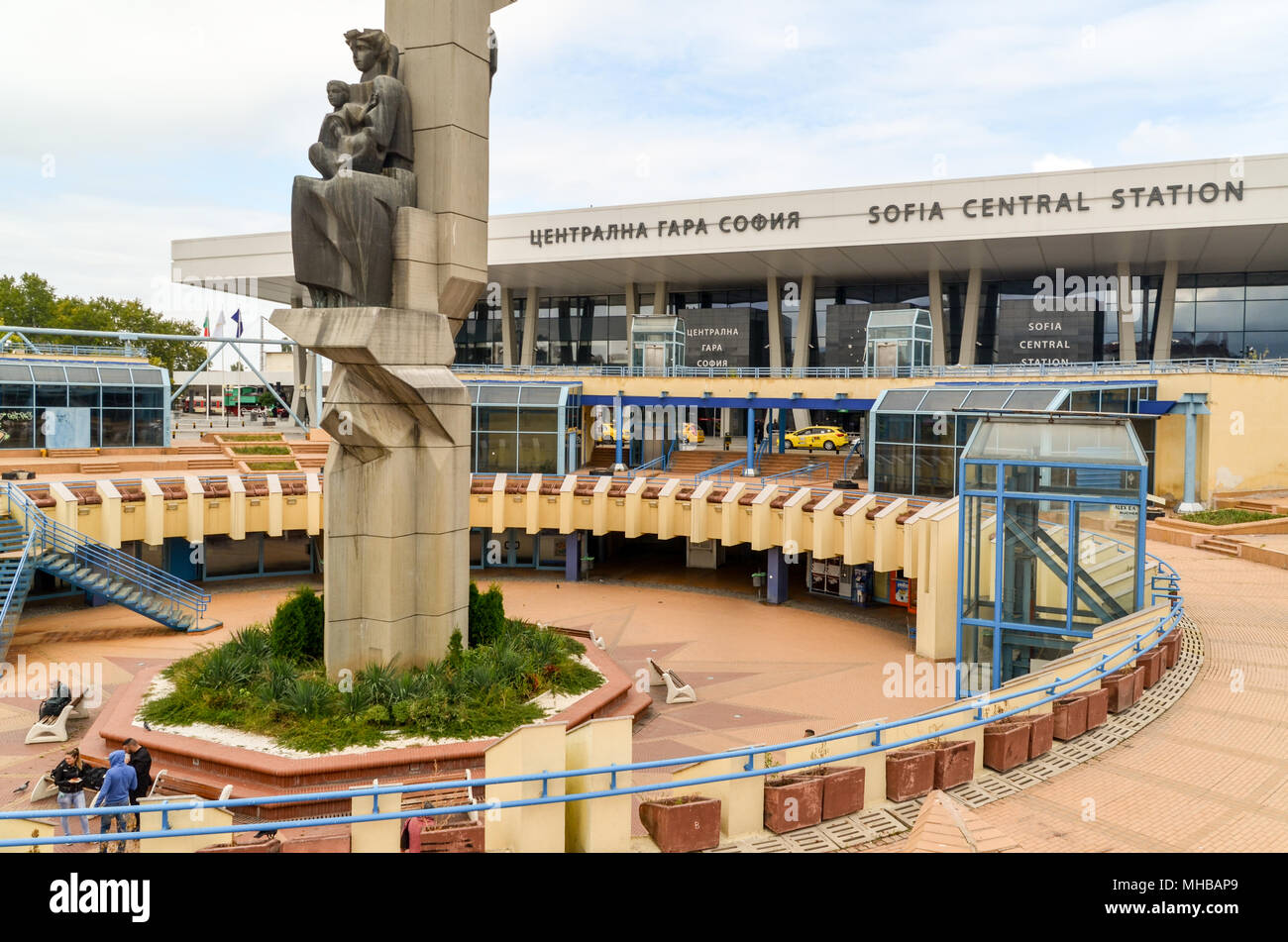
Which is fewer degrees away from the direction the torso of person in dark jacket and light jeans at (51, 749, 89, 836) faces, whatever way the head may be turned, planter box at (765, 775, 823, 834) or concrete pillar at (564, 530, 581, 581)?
the planter box

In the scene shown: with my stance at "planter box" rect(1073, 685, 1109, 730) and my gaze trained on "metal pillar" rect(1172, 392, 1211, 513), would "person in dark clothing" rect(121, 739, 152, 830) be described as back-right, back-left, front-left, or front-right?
back-left

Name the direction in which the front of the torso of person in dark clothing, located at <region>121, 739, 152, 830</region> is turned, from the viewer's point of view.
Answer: to the viewer's left

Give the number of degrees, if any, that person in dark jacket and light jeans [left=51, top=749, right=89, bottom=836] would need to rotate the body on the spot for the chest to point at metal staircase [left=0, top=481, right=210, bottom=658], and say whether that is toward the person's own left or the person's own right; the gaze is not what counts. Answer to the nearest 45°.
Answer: approximately 135° to the person's own left

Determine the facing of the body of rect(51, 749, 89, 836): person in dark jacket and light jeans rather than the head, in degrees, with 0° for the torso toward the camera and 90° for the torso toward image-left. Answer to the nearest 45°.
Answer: approximately 315°

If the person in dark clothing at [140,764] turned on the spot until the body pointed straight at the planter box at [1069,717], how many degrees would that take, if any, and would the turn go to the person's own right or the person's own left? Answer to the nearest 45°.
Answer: approximately 135° to the person's own left
